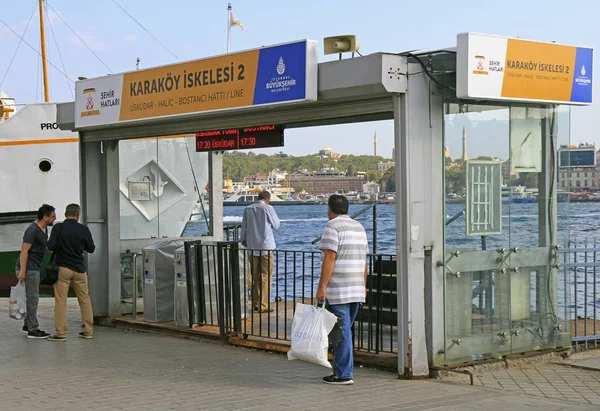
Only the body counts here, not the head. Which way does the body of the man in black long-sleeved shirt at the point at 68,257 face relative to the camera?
away from the camera

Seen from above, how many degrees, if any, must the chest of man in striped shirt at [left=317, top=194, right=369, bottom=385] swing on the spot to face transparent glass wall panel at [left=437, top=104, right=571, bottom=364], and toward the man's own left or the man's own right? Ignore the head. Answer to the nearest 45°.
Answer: approximately 90° to the man's own right

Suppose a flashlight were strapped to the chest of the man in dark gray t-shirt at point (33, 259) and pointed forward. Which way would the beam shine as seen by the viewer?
to the viewer's right

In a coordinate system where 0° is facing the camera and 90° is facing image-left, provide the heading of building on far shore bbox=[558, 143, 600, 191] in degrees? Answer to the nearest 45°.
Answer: approximately 0°

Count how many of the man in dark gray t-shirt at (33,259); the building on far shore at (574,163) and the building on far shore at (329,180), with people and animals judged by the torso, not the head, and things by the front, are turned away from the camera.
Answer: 0

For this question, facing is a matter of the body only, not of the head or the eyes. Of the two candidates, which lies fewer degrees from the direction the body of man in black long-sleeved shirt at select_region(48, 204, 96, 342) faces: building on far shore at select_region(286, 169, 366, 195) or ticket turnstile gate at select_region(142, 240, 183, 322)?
the building on far shore

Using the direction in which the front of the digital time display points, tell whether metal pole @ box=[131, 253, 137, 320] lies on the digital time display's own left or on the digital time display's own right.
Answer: on the digital time display's own right

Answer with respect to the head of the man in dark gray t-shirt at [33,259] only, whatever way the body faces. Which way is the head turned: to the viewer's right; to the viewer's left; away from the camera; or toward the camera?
to the viewer's right

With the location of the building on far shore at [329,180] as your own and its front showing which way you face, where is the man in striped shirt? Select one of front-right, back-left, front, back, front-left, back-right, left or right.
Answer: front

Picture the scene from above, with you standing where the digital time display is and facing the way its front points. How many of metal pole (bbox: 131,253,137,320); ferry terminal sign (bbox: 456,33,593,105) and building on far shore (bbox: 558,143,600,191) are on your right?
1
